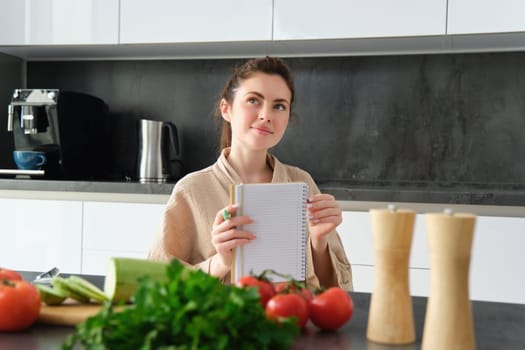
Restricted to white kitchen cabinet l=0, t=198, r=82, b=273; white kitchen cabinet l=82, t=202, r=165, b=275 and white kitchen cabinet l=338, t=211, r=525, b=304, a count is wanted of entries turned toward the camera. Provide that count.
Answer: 3

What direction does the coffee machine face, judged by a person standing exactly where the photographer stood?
facing the viewer and to the left of the viewer

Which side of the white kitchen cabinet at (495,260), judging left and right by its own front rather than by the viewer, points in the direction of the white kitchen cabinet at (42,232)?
right

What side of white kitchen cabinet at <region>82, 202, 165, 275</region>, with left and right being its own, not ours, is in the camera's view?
front

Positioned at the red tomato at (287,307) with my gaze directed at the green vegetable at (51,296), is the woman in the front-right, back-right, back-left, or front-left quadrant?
front-right

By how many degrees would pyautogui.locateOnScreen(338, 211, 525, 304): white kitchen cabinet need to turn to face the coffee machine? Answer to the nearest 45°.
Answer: approximately 90° to its right

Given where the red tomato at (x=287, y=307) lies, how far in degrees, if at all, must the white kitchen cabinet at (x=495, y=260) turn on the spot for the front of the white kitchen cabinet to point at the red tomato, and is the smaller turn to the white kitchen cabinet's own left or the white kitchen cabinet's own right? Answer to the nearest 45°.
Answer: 0° — it already faces it

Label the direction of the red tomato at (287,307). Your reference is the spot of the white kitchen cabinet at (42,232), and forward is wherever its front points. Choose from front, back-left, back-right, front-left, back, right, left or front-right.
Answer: front

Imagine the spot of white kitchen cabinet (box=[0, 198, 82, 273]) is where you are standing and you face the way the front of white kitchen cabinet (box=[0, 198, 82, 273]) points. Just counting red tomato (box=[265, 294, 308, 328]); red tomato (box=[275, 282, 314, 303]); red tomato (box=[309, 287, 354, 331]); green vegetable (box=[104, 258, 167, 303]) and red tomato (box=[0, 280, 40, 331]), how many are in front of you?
5

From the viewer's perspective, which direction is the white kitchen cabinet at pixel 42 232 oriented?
toward the camera

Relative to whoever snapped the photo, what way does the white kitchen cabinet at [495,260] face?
facing the viewer
